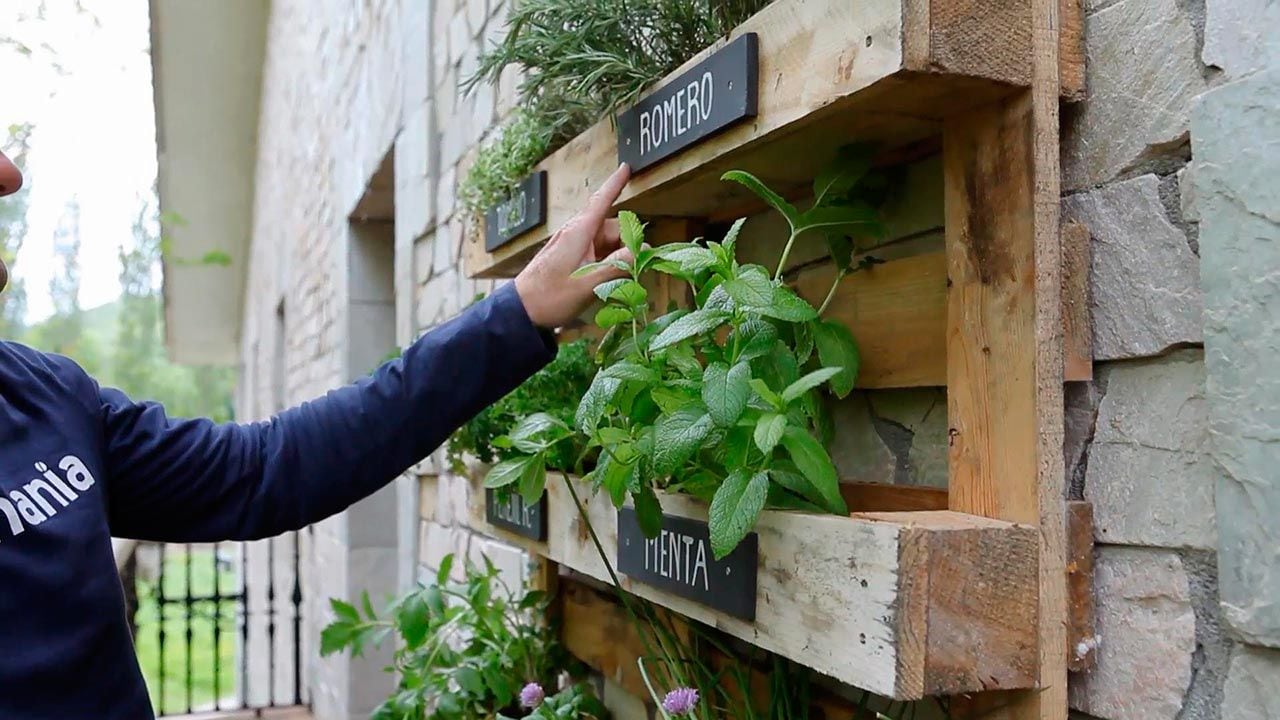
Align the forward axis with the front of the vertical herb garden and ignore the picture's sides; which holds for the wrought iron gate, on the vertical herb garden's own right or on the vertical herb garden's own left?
on the vertical herb garden's own right

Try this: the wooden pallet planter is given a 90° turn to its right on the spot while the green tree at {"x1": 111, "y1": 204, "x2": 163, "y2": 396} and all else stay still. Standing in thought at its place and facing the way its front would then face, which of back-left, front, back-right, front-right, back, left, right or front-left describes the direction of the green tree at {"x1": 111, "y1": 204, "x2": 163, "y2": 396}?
front

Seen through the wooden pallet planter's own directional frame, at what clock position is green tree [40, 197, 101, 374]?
The green tree is roughly at 3 o'clock from the wooden pallet planter.

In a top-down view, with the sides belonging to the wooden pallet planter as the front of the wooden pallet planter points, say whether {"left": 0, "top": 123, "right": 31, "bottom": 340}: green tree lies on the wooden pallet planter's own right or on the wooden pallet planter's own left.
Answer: on the wooden pallet planter's own right

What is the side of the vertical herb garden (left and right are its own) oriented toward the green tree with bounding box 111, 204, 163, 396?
right

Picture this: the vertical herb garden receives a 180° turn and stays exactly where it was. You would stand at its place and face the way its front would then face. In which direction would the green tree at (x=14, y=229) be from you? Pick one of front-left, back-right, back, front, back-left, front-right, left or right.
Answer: left

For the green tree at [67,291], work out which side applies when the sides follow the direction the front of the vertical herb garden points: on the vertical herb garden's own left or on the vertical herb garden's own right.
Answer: on the vertical herb garden's own right

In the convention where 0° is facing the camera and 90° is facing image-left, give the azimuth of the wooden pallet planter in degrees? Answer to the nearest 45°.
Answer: approximately 45°
